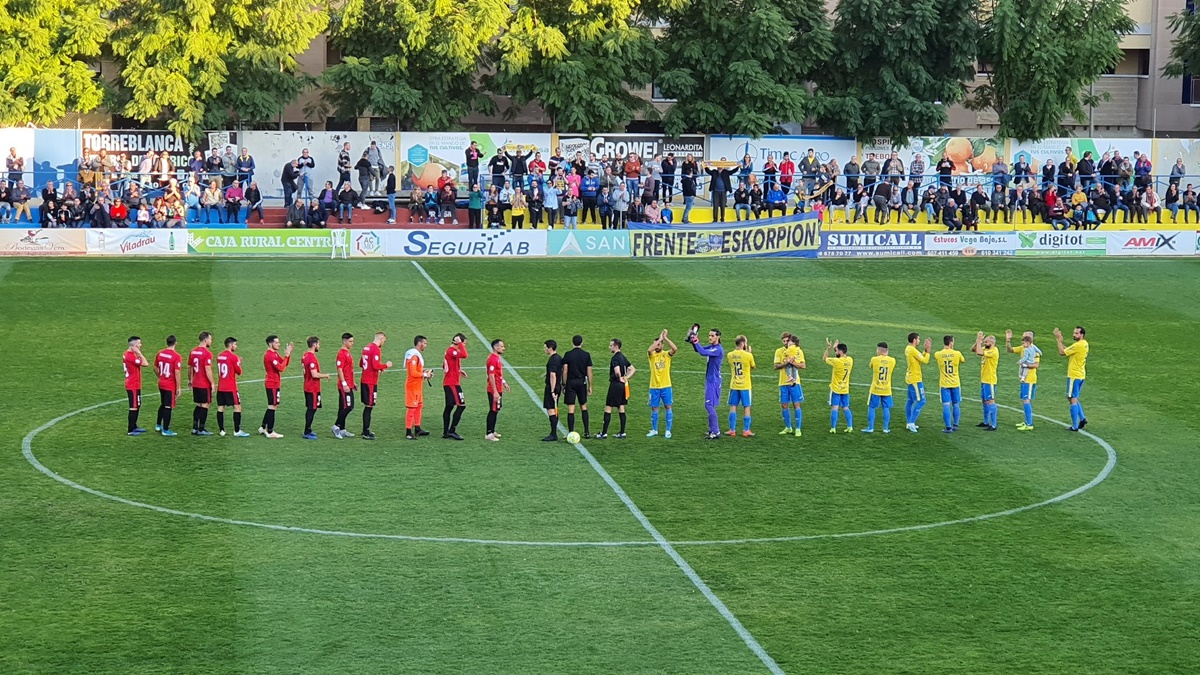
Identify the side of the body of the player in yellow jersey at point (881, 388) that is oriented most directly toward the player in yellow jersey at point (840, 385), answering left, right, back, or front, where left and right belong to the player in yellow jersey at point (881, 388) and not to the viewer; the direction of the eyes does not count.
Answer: left

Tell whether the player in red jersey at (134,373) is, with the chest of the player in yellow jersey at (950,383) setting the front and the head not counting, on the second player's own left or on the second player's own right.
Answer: on the second player's own left

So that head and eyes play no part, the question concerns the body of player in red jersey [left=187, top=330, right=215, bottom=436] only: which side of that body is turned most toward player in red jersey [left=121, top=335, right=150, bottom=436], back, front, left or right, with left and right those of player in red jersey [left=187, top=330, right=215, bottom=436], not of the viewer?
left

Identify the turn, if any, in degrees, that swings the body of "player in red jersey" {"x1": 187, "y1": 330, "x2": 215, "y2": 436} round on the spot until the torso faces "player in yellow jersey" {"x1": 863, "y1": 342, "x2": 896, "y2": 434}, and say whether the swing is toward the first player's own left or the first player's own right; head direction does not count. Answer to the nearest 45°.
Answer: approximately 45° to the first player's own right

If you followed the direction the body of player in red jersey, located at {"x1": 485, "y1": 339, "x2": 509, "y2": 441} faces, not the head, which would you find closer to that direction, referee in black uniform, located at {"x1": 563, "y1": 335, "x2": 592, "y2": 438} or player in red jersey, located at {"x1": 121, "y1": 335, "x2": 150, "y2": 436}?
the referee in black uniform

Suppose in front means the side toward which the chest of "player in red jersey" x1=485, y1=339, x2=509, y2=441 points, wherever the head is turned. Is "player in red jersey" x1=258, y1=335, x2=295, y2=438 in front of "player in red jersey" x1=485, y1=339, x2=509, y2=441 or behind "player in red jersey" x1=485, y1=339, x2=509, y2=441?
behind
